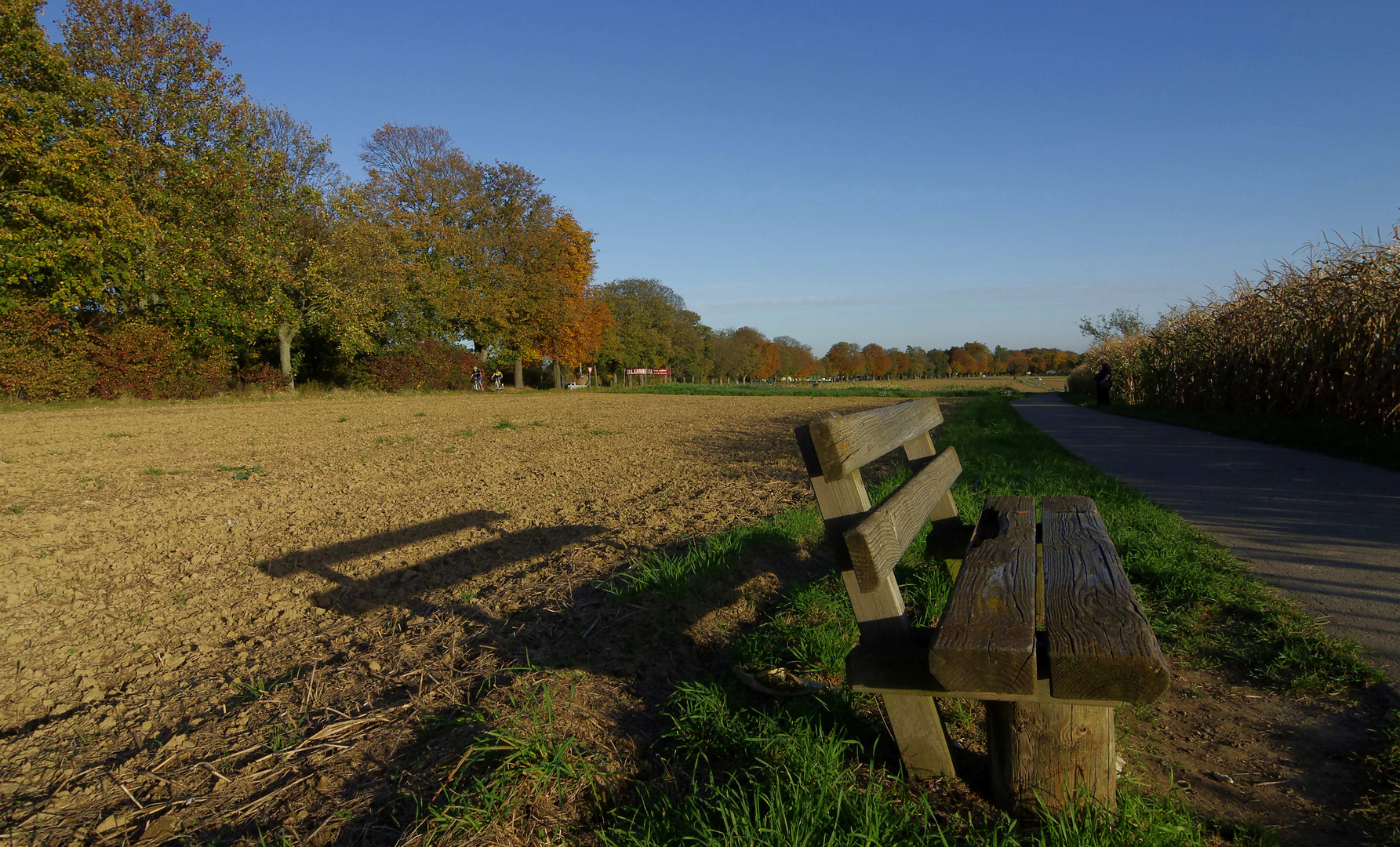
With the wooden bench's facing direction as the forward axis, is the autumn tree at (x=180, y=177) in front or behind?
behind

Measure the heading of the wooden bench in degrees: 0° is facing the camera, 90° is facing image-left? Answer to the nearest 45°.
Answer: approximately 270°

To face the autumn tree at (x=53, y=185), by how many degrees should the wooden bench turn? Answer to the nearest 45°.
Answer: approximately 180°
